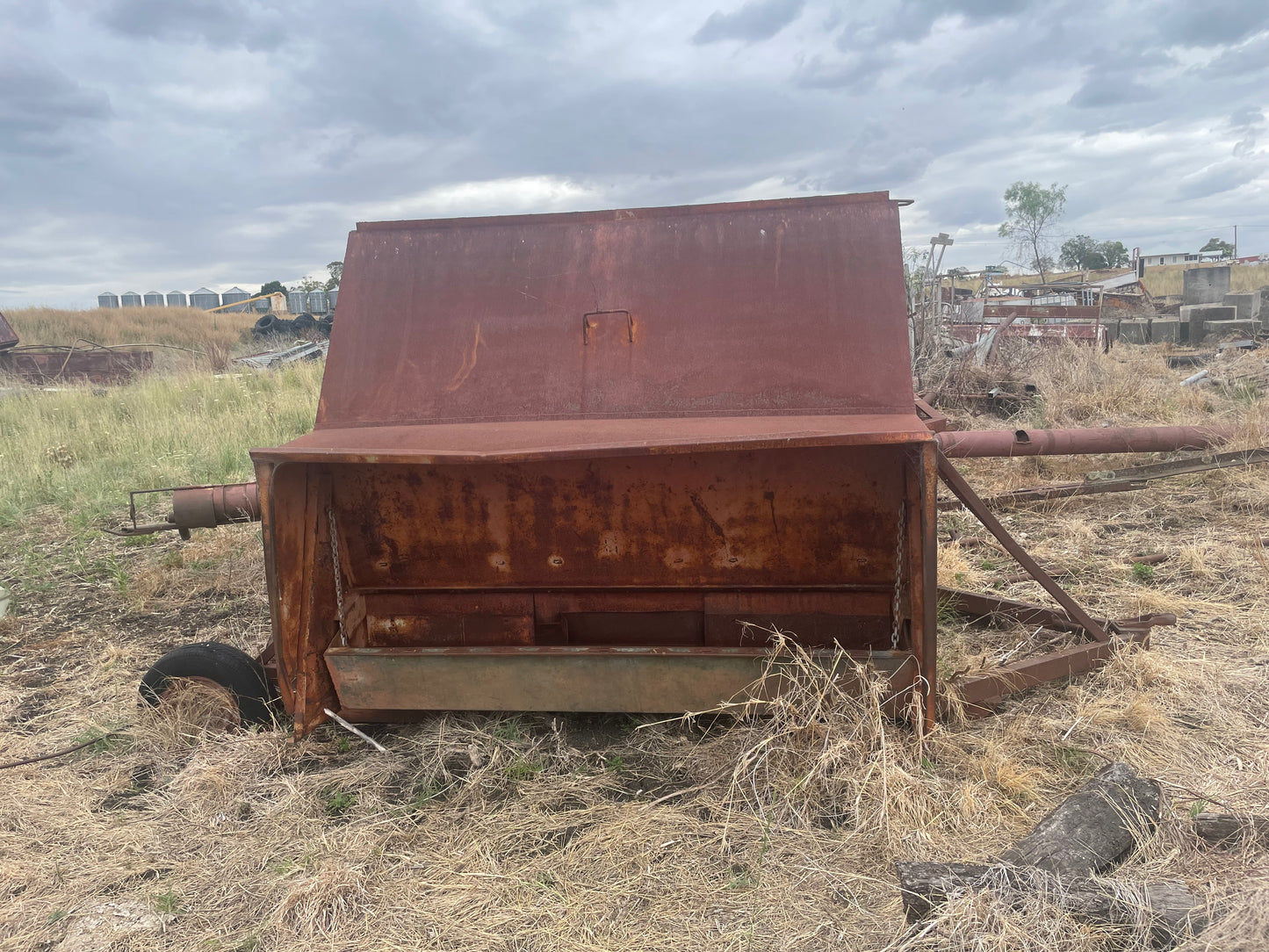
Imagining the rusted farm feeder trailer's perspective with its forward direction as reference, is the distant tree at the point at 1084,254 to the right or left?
on its left

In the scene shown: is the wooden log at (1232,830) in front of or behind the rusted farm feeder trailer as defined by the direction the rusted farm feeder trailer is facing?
in front

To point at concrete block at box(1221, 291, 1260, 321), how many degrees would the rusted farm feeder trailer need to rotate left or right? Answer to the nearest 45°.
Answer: approximately 45° to its left

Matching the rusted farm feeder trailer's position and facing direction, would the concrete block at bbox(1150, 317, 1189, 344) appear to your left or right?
on your left

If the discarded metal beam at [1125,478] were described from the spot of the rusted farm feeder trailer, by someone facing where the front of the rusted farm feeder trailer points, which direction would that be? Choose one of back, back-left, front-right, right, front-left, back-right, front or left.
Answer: front-left

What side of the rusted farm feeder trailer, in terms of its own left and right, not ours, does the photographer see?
right

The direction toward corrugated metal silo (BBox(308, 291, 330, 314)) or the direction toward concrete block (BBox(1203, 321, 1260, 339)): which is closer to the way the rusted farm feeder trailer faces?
the concrete block

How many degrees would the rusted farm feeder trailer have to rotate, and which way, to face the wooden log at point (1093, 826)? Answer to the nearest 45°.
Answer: approximately 45° to its right

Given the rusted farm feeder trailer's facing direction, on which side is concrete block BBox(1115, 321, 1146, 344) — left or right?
on its left

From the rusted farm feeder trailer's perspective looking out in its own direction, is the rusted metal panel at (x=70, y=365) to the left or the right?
on its left
